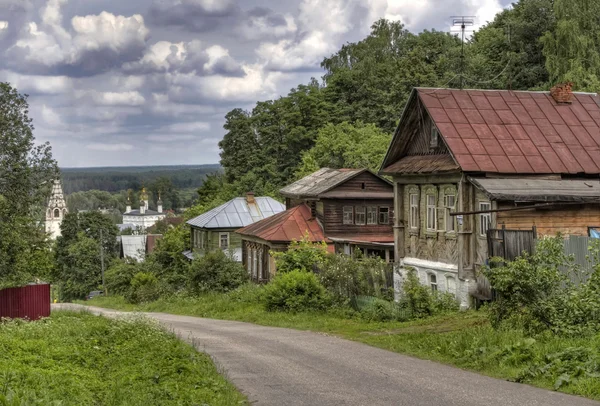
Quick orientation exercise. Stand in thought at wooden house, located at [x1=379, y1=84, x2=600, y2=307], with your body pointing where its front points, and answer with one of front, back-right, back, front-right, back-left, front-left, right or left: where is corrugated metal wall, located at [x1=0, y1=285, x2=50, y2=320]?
front-right

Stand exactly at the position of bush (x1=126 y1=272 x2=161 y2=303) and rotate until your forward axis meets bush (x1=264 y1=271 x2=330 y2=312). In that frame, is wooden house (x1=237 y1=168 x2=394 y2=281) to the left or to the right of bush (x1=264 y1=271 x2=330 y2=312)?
left

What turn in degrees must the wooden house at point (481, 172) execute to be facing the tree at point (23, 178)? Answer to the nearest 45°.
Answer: approximately 45° to its right

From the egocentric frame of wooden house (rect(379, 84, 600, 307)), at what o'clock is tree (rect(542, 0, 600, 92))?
The tree is roughly at 5 o'clock from the wooden house.

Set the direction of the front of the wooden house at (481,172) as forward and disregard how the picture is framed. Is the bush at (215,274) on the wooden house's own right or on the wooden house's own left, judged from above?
on the wooden house's own right

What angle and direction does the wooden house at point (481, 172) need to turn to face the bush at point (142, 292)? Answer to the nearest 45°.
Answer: approximately 90° to its right

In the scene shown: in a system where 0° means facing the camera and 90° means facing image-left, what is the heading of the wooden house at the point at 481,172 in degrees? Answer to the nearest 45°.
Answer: approximately 45°

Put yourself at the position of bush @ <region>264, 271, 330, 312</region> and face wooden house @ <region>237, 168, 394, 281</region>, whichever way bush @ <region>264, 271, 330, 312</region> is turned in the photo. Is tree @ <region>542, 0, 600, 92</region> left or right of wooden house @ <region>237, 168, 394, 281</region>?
right

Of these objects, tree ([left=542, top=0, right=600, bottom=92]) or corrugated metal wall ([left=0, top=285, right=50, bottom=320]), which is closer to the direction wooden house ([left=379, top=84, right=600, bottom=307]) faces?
the corrugated metal wall
